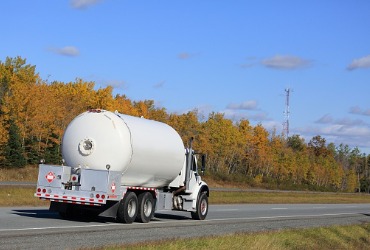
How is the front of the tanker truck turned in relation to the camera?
facing away from the viewer and to the right of the viewer
